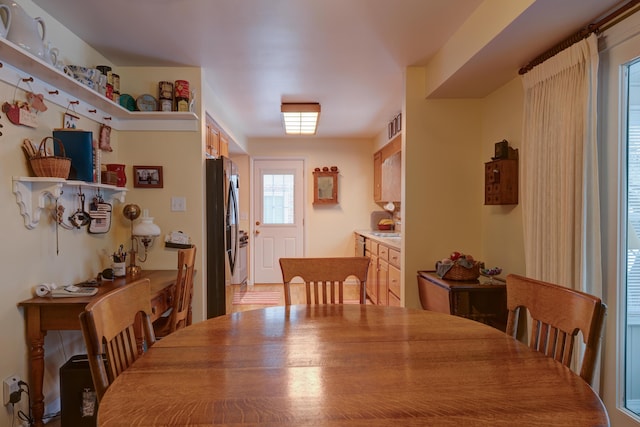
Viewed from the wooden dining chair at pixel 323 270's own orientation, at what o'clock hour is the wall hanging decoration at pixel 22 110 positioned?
The wall hanging decoration is roughly at 3 o'clock from the wooden dining chair.

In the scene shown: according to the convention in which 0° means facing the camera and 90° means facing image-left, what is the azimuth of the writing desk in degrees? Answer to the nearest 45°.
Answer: approximately 270°

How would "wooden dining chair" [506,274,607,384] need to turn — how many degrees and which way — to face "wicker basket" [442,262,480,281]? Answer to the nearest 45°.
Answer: approximately 90° to its right

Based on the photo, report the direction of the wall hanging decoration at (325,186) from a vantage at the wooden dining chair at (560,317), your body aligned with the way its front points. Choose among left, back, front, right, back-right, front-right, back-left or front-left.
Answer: right

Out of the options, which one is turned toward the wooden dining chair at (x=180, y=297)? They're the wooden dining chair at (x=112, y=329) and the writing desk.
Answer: the writing desk

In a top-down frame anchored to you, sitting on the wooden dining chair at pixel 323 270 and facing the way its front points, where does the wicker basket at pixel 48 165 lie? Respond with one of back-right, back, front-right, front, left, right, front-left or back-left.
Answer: right

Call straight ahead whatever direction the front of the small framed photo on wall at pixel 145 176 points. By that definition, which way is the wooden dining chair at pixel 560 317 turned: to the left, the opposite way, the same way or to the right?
to the right

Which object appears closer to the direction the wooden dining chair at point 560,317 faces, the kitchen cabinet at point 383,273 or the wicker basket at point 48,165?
the wicker basket
